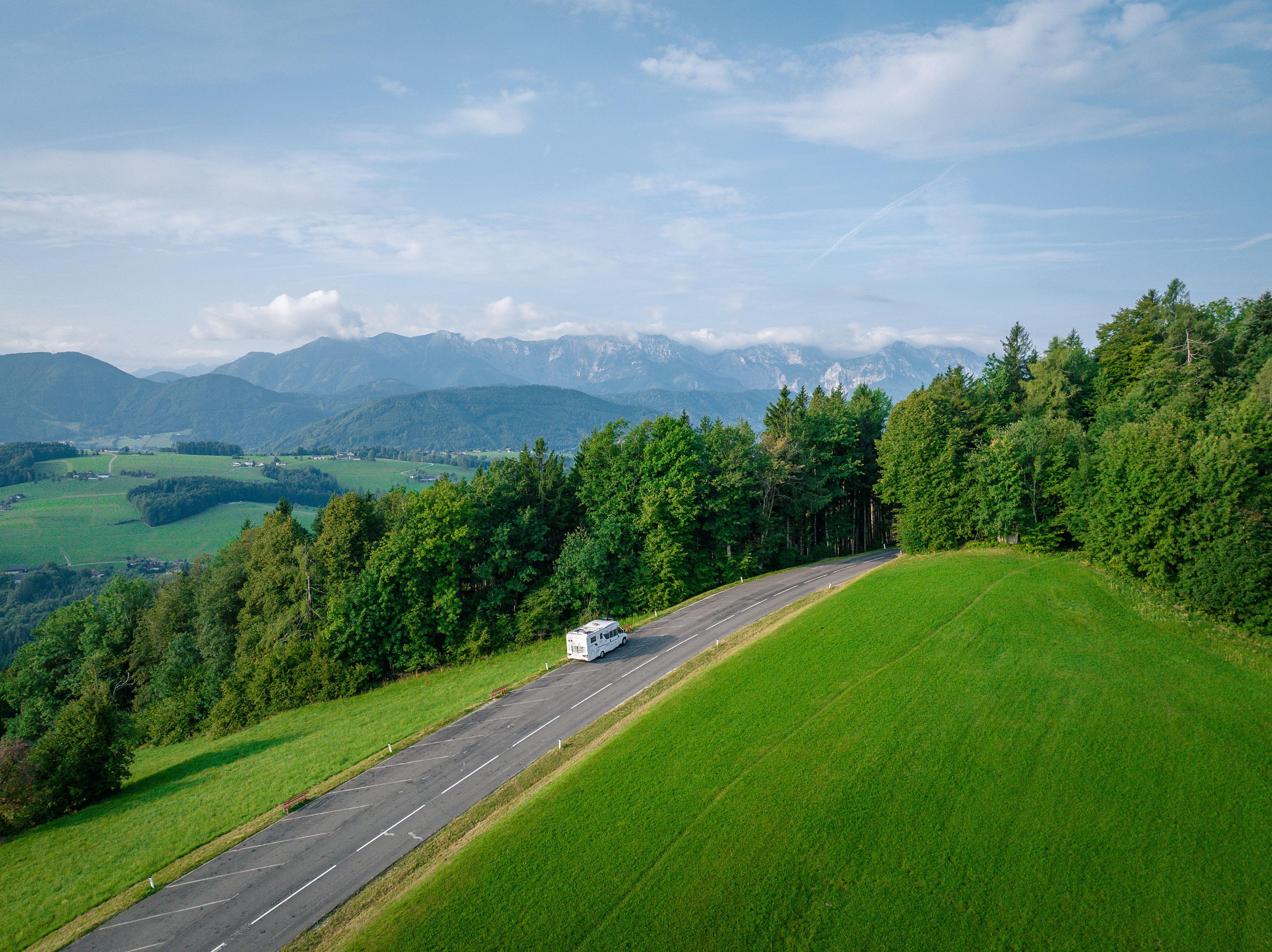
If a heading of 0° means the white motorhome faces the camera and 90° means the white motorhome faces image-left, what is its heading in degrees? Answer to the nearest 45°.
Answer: approximately 225°

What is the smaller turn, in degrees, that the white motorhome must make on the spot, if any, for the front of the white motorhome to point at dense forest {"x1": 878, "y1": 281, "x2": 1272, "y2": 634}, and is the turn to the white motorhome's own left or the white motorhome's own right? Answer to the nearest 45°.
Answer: approximately 45° to the white motorhome's own right
